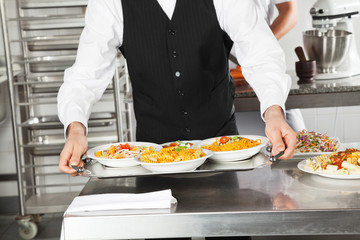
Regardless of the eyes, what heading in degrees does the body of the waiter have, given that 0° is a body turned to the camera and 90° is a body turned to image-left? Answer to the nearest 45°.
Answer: approximately 0°

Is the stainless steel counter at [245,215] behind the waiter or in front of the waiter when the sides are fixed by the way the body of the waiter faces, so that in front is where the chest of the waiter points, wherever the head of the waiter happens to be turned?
in front

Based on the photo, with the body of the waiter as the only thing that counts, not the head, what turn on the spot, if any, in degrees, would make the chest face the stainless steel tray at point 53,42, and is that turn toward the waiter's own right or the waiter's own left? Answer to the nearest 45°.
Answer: approximately 135° to the waiter's own right

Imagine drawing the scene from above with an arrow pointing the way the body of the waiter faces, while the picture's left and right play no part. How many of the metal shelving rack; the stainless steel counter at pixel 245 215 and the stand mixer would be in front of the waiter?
1

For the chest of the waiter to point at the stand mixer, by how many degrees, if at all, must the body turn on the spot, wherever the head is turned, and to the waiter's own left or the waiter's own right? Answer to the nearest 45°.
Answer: approximately 135° to the waiter's own left

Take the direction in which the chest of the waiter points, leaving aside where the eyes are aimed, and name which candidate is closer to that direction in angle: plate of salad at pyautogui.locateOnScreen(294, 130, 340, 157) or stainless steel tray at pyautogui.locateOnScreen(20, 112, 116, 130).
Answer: the plate of salad

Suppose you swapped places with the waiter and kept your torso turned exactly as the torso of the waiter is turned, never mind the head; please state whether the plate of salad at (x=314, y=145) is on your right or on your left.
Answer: on your left
